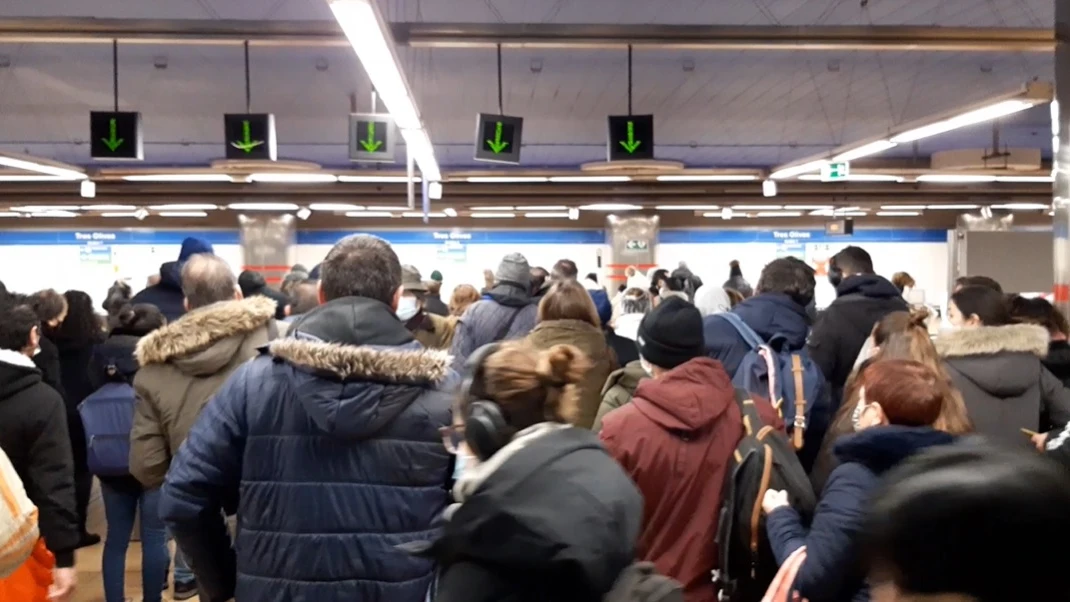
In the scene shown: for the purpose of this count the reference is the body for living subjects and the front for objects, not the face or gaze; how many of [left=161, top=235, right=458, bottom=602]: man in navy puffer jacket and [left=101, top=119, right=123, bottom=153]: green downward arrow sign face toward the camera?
1

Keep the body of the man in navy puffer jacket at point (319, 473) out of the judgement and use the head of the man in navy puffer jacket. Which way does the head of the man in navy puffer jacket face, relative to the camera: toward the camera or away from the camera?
away from the camera

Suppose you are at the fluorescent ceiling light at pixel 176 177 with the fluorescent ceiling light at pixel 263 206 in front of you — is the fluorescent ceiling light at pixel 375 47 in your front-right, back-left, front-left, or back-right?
back-right

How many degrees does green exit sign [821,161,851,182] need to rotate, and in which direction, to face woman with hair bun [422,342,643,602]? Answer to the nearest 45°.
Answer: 0° — it already faces them

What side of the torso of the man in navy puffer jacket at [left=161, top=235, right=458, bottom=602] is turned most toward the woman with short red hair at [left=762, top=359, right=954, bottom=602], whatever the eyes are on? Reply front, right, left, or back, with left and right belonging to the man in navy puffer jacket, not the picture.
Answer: right

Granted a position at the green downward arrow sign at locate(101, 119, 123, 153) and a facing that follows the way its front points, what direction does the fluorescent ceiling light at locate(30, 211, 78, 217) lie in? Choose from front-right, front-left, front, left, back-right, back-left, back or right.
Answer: back

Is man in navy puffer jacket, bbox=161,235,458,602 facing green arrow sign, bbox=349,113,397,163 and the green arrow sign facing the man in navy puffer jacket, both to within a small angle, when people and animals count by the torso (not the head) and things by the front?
yes

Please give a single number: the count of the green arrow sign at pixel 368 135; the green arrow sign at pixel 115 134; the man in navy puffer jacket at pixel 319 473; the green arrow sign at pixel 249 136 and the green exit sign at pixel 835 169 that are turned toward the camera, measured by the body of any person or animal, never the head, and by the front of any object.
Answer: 4

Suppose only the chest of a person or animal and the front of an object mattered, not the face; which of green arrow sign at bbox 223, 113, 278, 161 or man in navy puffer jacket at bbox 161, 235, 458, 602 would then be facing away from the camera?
the man in navy puffer jacket

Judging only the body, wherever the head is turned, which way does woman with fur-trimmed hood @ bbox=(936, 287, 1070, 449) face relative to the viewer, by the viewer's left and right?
facing away from the viewer and to the left of the viewer

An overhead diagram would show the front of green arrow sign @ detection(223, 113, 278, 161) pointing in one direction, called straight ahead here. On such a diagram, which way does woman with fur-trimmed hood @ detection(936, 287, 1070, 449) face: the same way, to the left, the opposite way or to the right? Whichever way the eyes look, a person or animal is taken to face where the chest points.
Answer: the opposite way

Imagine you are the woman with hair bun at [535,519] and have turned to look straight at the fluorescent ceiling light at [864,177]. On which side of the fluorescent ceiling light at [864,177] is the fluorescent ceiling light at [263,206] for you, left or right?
left
